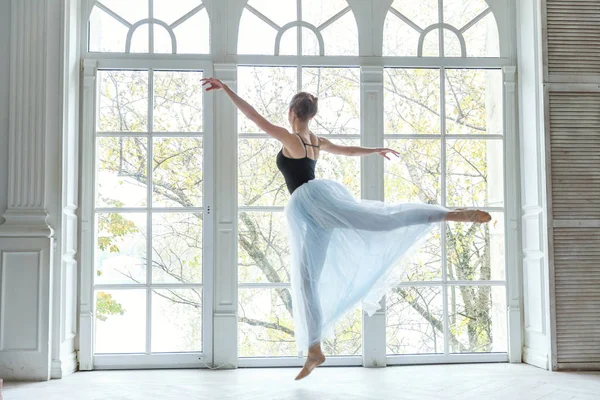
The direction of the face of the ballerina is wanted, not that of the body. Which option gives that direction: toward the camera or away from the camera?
away from the camera

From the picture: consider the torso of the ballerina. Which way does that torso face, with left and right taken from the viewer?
facing away from the viewer and to the left of the viewer

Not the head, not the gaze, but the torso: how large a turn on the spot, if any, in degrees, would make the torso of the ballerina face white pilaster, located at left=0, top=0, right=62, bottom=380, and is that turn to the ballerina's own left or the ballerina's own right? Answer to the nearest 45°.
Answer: approximately 45° to the ballerina's own left
